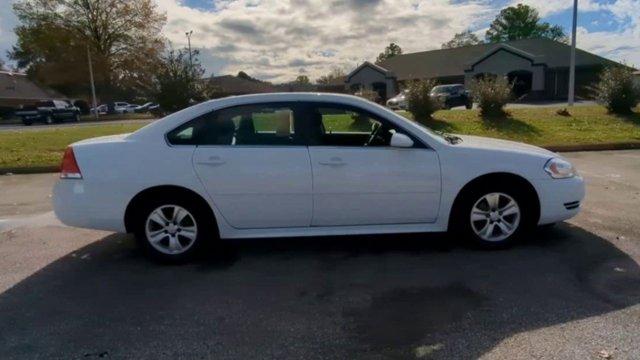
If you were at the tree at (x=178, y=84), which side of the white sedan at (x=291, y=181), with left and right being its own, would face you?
left

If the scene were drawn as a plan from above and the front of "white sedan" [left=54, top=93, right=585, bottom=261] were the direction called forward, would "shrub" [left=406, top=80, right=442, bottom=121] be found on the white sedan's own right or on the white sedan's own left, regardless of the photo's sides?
on the white sedan's own left

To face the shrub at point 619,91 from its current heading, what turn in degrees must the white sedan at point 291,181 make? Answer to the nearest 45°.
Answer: approximately 45° to its left

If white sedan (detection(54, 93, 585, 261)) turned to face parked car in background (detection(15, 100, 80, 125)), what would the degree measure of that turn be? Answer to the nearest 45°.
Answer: approximately 135° to its left

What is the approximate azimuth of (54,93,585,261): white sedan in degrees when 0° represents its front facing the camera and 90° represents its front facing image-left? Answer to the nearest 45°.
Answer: approximately 270°

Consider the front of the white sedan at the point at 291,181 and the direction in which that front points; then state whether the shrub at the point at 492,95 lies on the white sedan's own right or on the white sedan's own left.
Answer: on the white sedan's own left

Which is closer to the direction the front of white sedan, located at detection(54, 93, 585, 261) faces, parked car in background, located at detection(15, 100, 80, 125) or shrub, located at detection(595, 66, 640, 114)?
the shrub

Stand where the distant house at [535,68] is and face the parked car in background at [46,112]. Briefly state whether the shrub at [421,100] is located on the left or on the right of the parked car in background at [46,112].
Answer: left
